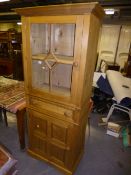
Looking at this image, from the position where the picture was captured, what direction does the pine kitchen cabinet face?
facing the viewer and to the left of the viewer

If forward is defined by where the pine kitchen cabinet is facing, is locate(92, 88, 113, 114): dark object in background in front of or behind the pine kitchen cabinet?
behind

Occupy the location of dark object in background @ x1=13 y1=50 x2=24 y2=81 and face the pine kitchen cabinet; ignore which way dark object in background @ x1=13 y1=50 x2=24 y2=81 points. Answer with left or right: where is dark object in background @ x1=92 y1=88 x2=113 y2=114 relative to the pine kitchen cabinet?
left

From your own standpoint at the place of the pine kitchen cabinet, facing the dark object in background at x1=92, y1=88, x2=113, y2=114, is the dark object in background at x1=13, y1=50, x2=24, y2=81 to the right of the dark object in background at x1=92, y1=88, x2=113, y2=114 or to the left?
left

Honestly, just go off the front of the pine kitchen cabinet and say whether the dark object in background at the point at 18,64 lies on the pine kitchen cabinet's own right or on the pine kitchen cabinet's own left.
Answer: on the pine kitchen cabinet's own right
